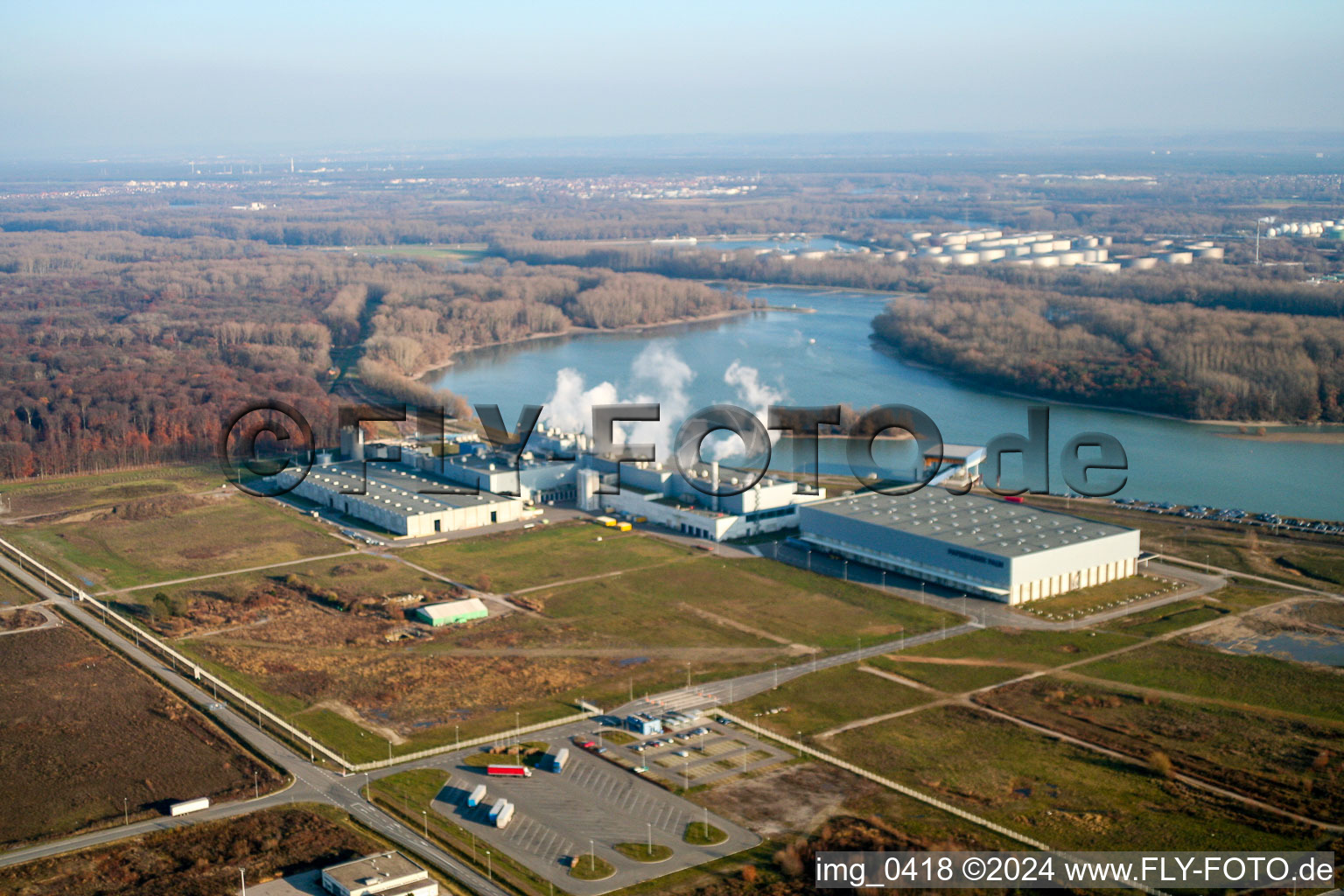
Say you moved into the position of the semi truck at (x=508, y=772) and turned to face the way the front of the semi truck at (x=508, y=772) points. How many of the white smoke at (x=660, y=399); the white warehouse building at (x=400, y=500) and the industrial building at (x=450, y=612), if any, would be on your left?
3

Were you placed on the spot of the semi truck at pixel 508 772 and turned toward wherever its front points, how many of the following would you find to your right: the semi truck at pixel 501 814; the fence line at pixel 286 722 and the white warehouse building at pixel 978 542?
1

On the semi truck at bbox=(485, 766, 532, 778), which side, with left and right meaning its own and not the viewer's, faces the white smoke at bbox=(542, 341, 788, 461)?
left

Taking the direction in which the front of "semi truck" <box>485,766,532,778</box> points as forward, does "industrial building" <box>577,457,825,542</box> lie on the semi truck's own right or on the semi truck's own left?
on the semi truck's own left

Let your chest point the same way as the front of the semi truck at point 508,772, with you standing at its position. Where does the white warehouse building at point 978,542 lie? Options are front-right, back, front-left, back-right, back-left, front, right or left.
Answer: front-left

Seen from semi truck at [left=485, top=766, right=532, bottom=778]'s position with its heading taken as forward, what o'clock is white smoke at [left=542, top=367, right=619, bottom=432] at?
The white smoke is roughly at 9 o'clock from the semi truck.

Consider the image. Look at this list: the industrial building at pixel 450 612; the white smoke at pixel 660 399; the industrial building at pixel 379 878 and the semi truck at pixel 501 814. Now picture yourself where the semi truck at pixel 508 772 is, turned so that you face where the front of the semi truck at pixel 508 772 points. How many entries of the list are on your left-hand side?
2

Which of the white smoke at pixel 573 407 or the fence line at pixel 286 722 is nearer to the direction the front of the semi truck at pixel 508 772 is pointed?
the white smoke

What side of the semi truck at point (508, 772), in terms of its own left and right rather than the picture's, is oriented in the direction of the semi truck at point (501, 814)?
right

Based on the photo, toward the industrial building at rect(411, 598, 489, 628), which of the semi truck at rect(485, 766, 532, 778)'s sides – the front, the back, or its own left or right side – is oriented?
left

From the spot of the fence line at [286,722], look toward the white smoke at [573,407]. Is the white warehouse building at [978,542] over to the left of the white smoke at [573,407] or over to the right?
right

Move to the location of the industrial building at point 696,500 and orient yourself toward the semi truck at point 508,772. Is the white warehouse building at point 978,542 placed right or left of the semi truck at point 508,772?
left

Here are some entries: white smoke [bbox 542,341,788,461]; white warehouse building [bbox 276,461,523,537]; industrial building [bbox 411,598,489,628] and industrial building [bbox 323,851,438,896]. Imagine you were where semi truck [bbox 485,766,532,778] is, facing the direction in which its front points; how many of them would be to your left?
3

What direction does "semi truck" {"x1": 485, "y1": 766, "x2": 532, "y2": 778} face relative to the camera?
to the viewer's right
